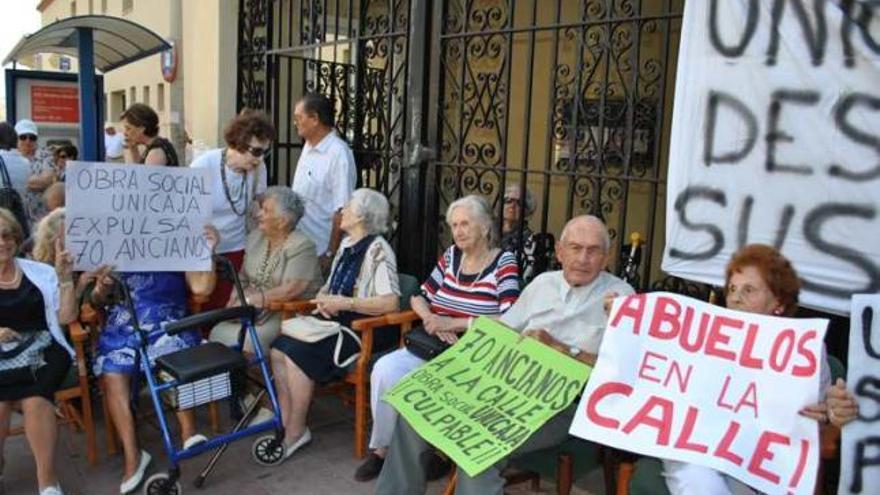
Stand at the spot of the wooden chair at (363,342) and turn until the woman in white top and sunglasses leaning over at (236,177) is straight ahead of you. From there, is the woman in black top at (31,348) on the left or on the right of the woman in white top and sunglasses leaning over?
left

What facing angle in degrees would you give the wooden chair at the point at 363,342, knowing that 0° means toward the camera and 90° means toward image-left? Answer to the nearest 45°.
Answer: approximately 45°

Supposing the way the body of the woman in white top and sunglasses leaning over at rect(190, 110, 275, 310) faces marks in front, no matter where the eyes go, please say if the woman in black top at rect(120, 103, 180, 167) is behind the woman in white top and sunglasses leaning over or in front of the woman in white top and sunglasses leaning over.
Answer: behind

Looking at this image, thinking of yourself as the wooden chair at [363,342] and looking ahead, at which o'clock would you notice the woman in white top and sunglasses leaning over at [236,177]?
The woman in white top and sunglasses leaning over is roughly at 3 o'clock from the wooden chair.

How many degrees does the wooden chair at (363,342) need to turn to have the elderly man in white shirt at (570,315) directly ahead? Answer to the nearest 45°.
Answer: approximately 90° to its left

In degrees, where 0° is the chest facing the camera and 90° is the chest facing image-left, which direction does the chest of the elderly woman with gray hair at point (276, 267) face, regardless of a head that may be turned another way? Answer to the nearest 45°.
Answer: approximately 45°

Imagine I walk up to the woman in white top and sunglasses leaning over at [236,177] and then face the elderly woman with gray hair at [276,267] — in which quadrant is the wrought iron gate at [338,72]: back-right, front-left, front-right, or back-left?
back-left

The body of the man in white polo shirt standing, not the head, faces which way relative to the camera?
to the viewer's left

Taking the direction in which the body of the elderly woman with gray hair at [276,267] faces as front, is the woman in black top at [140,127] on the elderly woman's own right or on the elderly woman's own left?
on the elderly woman's own right
